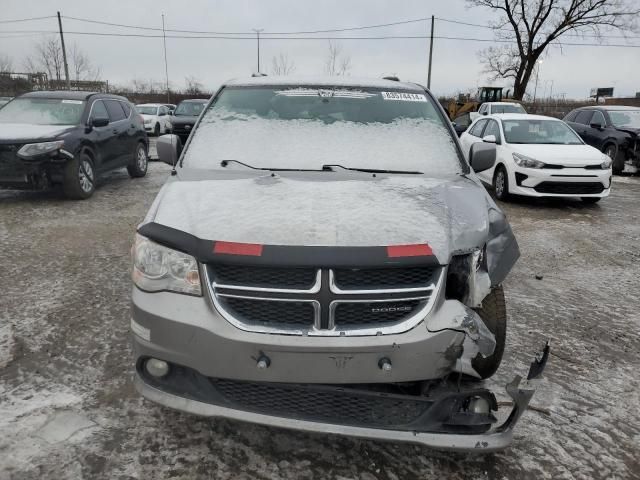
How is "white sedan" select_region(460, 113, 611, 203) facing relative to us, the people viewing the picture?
facing the viewer and to the right of the viewer

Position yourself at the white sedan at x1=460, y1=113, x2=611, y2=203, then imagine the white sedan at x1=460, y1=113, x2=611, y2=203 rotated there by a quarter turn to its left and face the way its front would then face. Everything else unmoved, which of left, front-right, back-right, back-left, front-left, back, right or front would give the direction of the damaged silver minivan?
back-right

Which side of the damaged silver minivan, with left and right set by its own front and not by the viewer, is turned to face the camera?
front

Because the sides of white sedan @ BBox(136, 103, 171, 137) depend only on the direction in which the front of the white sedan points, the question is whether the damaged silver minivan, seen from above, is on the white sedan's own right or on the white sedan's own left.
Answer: on the white sedan's own left

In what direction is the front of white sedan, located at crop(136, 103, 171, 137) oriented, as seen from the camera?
facing the viewer and to the left of the viewer

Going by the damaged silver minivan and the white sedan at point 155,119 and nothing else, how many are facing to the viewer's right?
0
